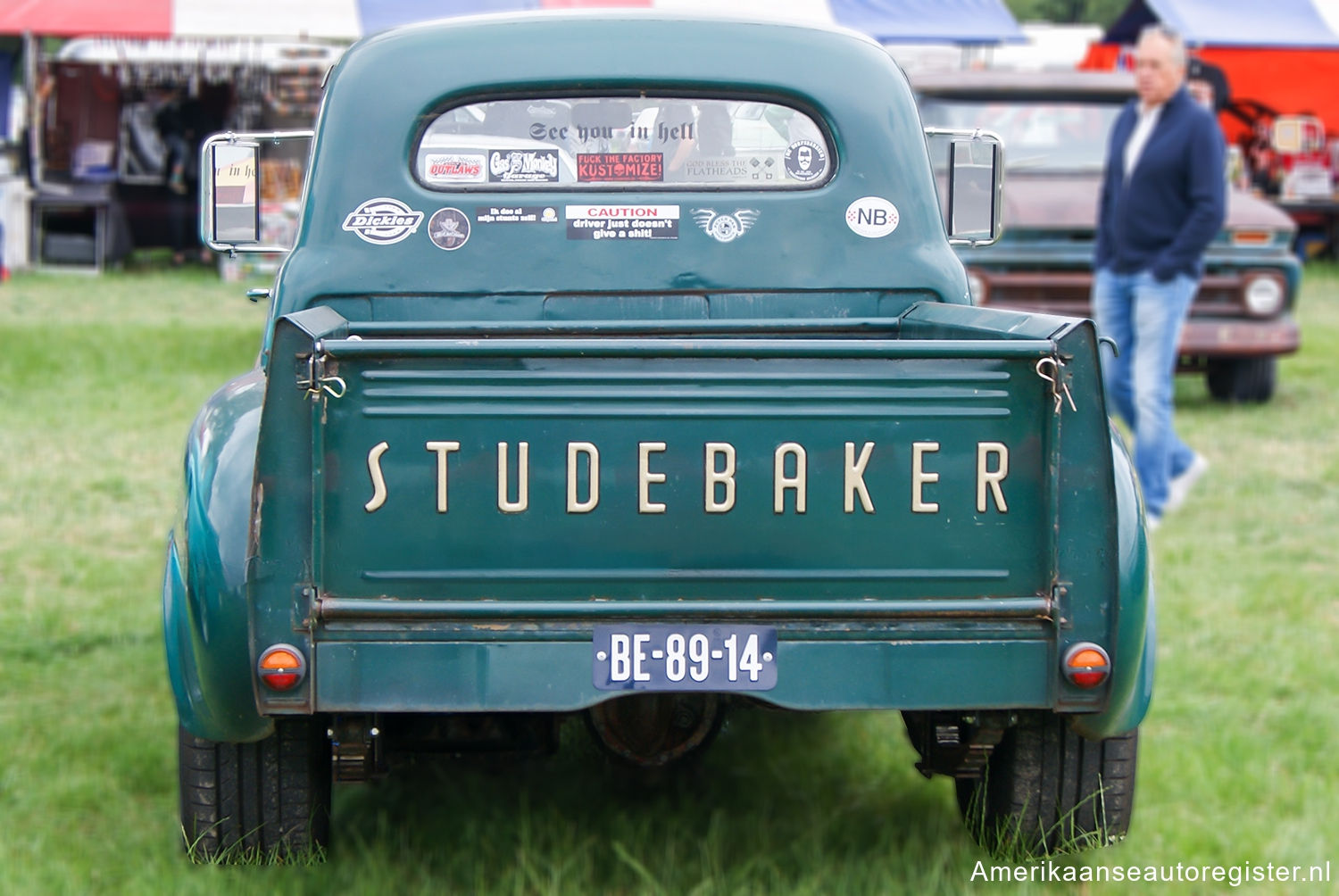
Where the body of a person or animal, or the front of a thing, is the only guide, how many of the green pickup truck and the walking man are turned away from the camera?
1

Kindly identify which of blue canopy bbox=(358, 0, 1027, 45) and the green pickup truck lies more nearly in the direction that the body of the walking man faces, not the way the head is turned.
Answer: the green pickup truck

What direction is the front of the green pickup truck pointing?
away from the camera

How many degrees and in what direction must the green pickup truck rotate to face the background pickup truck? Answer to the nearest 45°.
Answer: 0° — it already faces it

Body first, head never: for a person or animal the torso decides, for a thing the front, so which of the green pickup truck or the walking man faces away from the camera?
the green pickup truck

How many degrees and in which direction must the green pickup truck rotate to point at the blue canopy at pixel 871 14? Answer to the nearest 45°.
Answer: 0° — it already faces it

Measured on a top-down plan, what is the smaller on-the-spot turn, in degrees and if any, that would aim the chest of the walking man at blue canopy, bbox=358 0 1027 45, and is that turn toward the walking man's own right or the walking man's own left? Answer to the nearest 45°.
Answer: approximately 135° to the walking man's own right

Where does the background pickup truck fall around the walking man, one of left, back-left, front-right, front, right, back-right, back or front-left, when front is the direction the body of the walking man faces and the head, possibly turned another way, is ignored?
back-right
